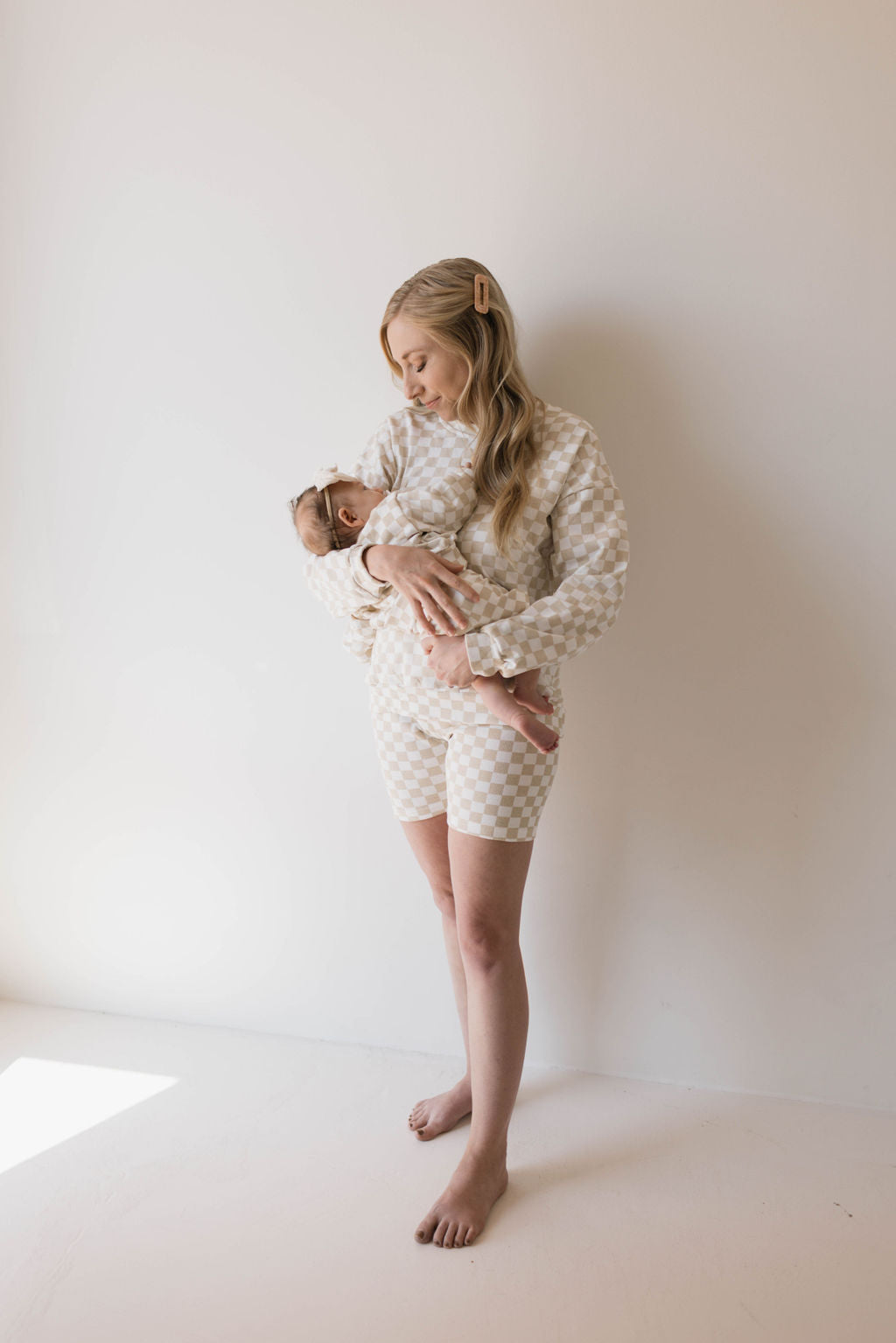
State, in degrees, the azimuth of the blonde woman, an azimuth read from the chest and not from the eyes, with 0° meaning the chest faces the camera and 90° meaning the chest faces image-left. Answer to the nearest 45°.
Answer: approximately 45°

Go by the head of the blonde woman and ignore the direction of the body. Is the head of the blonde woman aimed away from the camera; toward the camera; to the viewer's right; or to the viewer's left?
to the viewer's left
